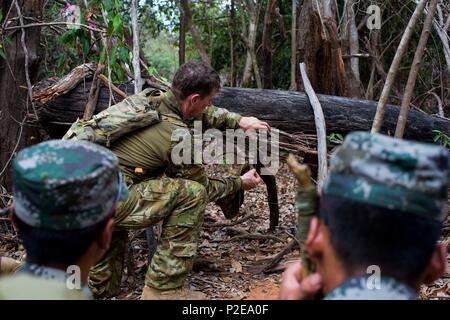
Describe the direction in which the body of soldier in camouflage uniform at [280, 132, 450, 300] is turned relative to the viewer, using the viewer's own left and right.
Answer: facing away from the viewer

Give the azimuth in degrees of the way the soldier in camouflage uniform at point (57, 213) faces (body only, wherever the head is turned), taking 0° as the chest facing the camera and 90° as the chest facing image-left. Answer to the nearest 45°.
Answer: approximately 225°

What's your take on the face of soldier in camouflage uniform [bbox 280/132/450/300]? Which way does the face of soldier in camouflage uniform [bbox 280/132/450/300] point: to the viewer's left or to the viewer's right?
to the viewer's left

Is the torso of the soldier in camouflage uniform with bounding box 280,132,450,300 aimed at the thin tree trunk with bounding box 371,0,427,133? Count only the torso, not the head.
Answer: yes

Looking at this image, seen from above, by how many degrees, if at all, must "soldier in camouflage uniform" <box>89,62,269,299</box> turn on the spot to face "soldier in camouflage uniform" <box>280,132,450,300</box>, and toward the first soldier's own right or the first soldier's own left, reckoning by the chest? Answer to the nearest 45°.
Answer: approximately 90° to the first soldier's own right

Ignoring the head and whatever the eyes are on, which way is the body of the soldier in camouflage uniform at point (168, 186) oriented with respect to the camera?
to the viewer's right

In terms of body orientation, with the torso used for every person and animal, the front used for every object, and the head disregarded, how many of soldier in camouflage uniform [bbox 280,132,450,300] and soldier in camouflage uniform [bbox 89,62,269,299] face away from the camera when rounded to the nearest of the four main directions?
1

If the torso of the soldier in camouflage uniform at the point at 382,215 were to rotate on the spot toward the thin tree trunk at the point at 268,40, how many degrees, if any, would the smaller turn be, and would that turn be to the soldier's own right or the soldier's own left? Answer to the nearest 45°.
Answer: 0° — they already face it

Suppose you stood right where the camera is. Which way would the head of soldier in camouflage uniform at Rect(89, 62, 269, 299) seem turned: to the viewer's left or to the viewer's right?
to the viewer's right

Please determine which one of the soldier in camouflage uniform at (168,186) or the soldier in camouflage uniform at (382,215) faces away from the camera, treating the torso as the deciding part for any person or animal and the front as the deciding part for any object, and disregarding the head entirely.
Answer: the soldier in camouflage uniform at (382,215)

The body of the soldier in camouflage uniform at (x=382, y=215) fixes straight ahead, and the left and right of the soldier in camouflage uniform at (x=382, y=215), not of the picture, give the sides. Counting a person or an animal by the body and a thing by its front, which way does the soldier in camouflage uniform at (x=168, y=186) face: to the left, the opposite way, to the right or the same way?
to the right

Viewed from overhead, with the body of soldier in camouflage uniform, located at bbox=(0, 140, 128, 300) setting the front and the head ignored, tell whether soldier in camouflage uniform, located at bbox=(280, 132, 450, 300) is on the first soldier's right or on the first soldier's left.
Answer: on the first soldier's right

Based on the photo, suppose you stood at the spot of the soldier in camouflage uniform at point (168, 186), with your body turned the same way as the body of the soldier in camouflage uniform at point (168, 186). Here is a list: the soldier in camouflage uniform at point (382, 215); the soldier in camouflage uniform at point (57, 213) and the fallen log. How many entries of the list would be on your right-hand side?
2
